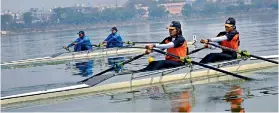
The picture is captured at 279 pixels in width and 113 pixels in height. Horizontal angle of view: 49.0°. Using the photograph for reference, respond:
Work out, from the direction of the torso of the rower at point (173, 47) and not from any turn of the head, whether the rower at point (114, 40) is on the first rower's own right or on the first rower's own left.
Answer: on the first rower's own right

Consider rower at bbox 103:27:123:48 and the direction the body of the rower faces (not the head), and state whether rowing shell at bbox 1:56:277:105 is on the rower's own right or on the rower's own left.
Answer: on the rower's own left

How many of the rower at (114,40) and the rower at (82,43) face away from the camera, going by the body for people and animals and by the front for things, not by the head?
0

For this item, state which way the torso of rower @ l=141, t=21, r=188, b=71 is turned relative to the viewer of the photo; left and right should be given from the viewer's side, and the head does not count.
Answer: facing to the left of the viewer

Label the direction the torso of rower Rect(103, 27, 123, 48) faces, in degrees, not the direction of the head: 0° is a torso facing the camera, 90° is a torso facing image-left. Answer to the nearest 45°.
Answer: approximately 45°

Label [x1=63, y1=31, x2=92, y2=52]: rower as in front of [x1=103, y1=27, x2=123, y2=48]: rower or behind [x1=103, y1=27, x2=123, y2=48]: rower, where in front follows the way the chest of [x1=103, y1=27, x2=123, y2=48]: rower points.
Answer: in front
